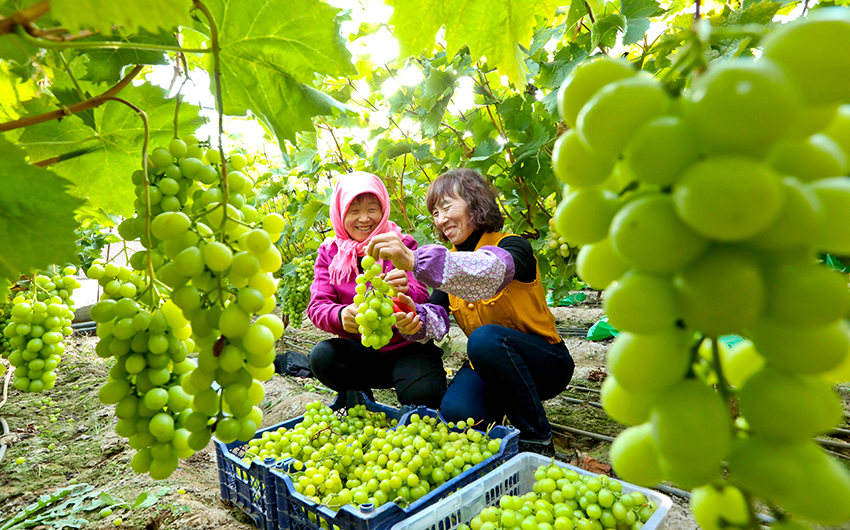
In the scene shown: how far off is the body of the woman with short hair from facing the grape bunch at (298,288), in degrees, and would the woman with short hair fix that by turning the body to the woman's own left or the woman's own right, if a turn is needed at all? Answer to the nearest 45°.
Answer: approximately 90° to the woman's own right

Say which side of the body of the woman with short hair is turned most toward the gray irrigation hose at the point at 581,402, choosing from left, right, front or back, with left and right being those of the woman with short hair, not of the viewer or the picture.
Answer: back

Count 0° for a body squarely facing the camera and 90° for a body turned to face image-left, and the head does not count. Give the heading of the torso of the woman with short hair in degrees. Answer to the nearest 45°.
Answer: approximately 45°

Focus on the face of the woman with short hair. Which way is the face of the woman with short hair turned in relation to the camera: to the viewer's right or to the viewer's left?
to the viewer's left

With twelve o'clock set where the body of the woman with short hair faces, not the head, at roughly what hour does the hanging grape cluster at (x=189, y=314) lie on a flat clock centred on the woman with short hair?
The hanging grape cluster is roughly at 11 o'clock from the woman with short hair.
